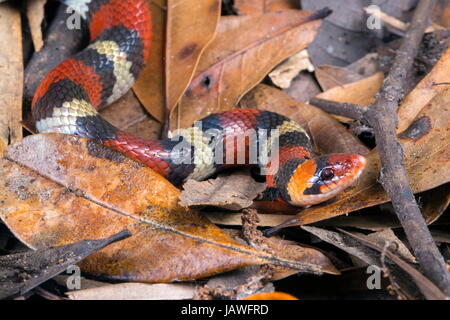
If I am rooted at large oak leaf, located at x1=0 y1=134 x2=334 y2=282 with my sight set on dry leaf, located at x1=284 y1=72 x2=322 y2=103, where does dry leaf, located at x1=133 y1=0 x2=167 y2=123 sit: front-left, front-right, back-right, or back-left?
front-left

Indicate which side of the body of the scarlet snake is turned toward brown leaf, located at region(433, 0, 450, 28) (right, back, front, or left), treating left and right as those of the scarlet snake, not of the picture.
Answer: front

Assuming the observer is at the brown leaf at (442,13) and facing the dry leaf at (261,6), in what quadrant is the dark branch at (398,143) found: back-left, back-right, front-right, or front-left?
front-left

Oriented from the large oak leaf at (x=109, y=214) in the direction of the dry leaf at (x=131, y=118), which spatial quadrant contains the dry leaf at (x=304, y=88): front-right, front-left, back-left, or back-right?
front-right

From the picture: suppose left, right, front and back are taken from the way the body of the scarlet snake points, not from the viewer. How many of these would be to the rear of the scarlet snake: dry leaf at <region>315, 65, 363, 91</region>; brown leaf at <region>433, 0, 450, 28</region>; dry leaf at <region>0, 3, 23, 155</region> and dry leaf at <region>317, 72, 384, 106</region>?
1

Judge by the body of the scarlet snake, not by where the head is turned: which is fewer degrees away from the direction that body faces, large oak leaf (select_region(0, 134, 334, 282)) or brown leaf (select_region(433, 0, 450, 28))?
the brown leaf

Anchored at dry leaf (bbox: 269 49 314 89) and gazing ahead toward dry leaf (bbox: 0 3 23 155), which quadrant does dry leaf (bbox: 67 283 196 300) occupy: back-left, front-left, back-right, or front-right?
front-left

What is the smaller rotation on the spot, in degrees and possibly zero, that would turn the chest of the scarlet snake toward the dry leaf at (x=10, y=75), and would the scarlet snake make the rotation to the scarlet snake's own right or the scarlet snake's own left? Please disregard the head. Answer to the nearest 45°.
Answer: approximately 180°

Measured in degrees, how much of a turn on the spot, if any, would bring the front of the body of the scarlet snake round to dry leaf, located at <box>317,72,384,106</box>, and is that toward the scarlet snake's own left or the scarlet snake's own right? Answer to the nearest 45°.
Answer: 0° — it already faces it

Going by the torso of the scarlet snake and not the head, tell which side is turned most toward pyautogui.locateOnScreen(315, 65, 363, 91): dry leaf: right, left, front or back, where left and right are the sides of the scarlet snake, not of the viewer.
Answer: front

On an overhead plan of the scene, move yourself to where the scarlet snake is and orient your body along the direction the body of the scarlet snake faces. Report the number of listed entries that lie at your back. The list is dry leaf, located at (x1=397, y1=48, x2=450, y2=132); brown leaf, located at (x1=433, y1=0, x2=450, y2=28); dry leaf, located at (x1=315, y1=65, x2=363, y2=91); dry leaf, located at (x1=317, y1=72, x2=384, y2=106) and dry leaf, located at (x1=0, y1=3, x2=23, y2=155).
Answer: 1

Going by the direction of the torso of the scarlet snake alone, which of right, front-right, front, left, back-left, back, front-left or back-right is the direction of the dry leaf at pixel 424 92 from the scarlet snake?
front

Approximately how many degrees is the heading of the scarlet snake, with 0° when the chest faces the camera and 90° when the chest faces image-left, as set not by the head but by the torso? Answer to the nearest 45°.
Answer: approximately 270°
